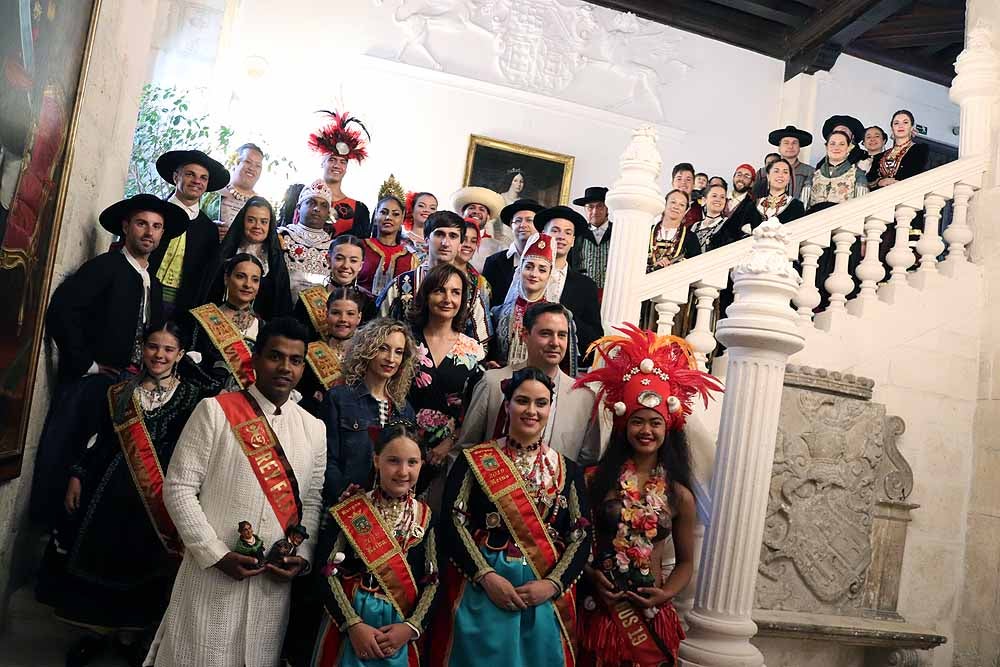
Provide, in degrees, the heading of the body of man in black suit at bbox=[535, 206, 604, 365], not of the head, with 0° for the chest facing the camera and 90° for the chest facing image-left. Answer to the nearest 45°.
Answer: approximately 45°

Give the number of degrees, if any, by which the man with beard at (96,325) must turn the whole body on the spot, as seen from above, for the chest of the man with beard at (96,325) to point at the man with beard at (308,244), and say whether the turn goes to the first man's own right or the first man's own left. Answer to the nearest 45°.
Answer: approximately 90° to the first man's own left

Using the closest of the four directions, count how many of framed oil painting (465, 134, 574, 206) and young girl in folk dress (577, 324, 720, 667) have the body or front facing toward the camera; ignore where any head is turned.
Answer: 2
